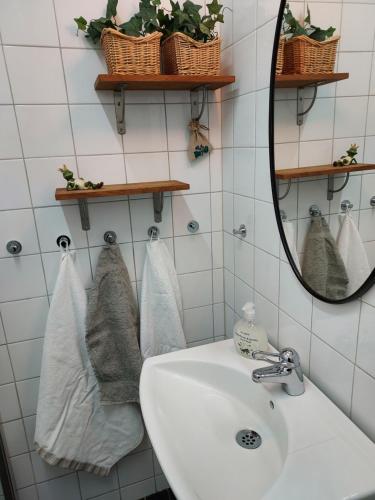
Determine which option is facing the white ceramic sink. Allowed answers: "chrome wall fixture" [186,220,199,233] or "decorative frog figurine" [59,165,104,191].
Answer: the chrome wall fixture

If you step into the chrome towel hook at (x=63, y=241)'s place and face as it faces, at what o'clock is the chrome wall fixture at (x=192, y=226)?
The chrome wall fixture is roughly at 9 o'clock from the chrome towel hook.

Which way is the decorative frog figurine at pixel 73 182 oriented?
to the viewer's left

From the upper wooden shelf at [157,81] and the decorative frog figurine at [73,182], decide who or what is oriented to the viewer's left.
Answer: the decorative frog figurine

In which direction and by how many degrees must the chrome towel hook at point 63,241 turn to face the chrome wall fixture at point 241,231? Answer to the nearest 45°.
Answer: approximately 90° to its left

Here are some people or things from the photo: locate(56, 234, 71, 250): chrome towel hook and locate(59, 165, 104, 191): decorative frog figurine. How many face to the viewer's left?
1

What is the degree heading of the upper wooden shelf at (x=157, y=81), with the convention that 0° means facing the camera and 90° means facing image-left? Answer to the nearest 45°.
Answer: approximately 0°

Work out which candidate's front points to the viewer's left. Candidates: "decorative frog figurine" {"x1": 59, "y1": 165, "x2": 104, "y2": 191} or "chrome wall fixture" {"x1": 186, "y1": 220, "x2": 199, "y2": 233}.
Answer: the decorative frog figurine
